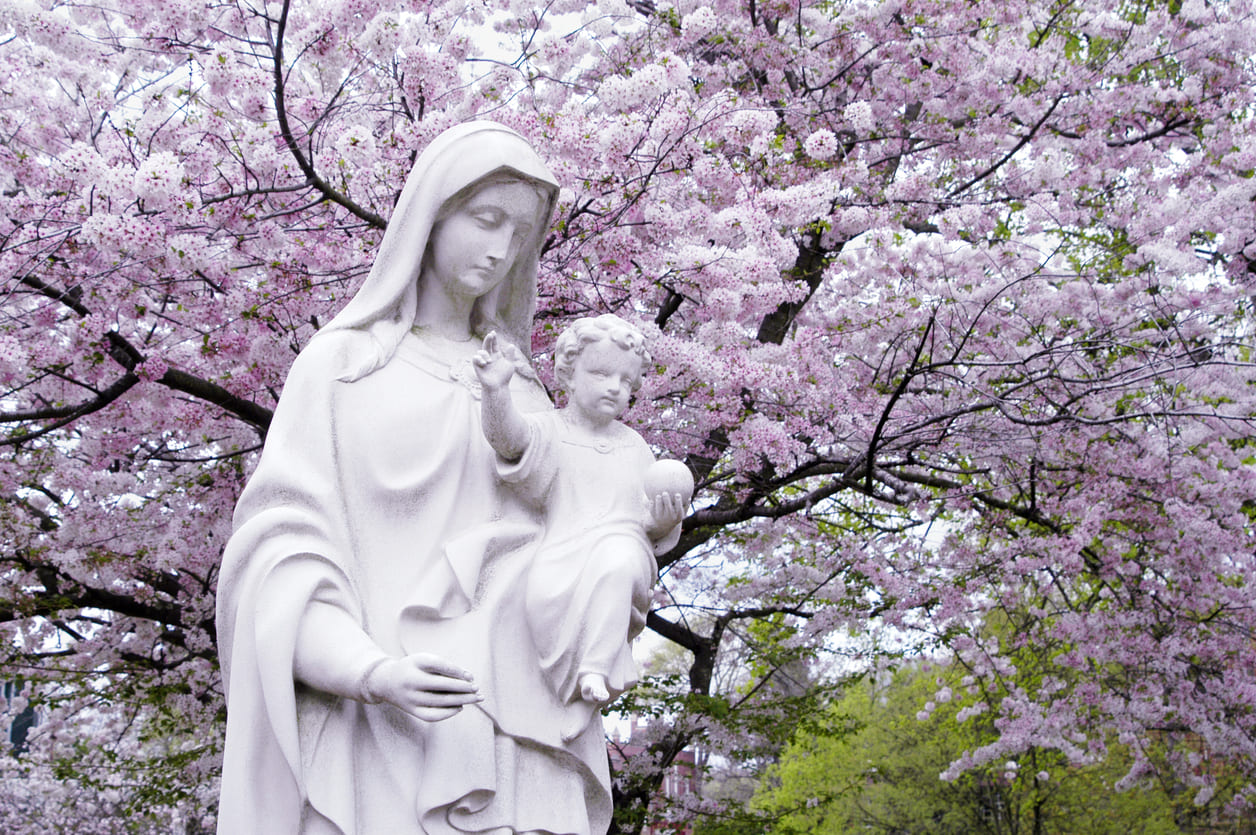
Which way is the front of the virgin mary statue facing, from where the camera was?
facing the viewer and to the right of the viewer
